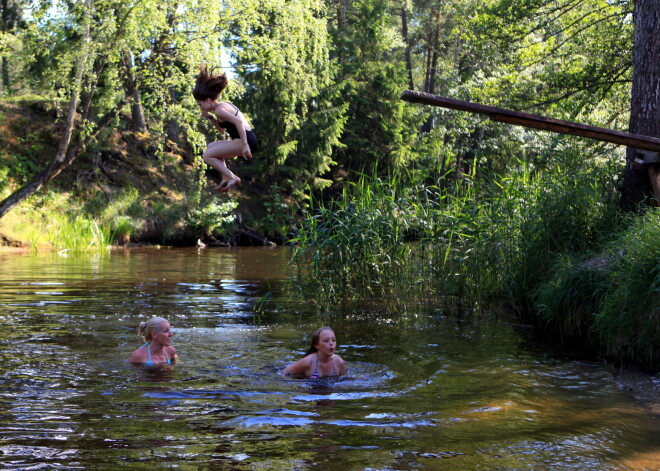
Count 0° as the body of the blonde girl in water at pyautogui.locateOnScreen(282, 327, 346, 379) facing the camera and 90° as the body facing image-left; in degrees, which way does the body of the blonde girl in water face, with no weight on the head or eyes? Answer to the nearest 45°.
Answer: approximately 315°

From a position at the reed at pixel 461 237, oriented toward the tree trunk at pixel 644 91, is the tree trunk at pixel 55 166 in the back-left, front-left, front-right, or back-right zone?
back-left

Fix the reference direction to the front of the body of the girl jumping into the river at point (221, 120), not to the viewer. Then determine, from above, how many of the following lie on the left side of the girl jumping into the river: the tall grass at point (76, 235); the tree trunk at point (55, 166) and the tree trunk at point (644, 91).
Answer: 0
